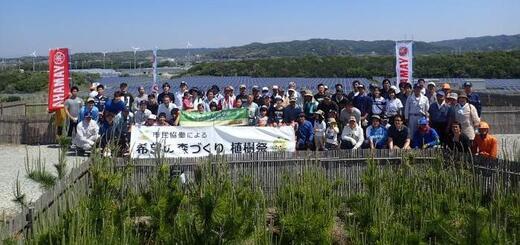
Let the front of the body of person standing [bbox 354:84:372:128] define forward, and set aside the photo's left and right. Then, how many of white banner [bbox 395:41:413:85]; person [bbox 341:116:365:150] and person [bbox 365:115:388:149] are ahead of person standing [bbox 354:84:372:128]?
2

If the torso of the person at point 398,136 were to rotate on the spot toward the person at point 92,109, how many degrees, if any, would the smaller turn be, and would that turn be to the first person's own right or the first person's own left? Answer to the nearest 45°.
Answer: approximately 90° to the first person's own right

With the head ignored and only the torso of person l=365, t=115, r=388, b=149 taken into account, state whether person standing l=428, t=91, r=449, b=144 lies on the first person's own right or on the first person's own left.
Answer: on the first person's own left

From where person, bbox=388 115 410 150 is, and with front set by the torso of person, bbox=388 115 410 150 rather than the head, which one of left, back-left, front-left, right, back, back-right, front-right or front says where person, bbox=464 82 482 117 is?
back-left

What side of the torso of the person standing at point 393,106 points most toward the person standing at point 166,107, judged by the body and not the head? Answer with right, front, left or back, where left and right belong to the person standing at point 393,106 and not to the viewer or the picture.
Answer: right

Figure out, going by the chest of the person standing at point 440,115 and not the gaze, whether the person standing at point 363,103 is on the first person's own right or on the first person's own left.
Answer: on the first person's own right
